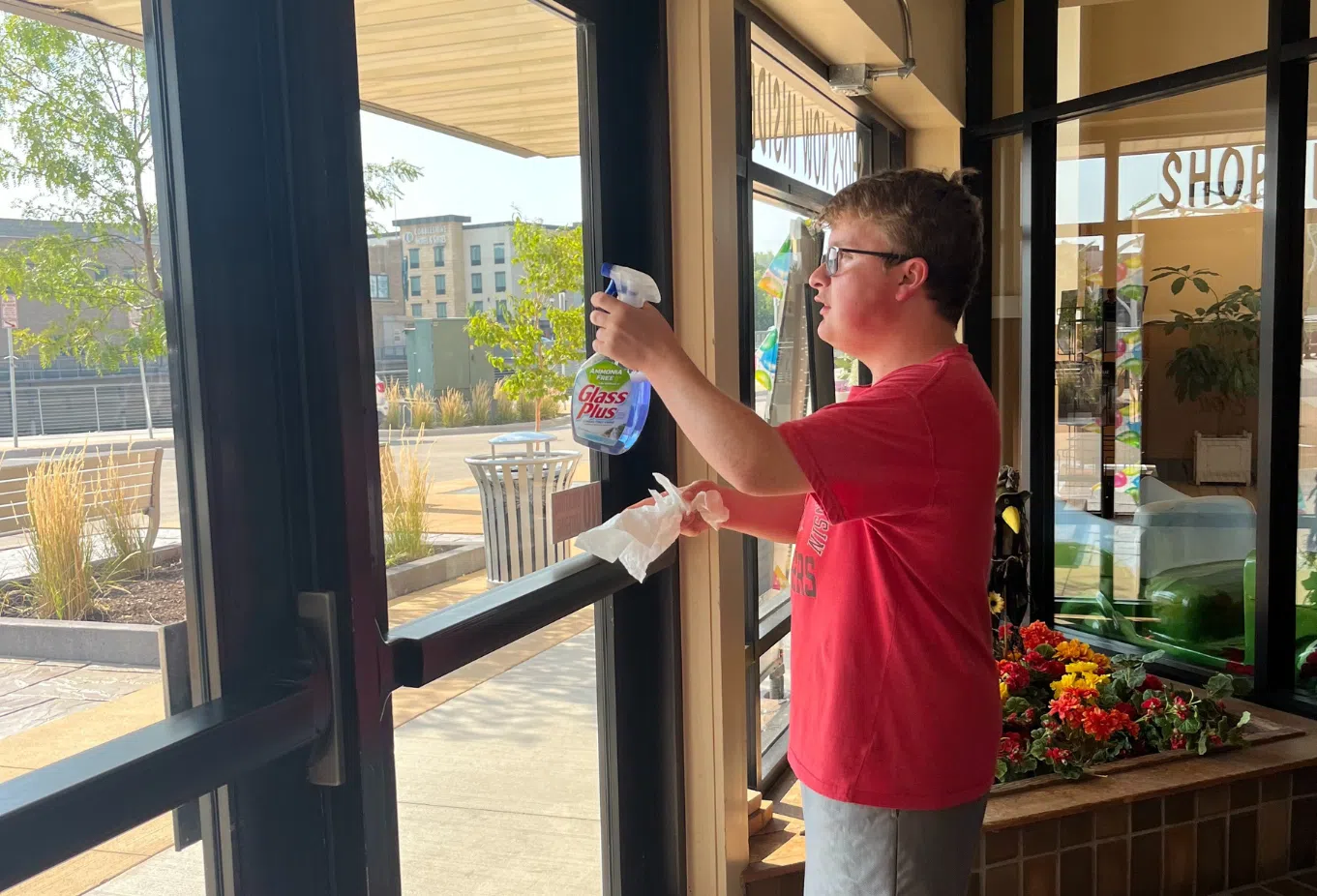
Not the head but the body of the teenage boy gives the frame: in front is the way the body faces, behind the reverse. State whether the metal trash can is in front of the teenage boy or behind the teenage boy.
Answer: in front

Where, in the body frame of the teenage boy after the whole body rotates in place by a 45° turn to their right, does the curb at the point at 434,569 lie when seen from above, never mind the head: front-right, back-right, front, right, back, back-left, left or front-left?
front-left

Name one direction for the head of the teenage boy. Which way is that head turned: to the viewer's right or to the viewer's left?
to the viewer's left

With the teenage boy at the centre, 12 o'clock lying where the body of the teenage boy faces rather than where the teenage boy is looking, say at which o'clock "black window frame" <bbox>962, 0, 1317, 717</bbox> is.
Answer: The black window frame is roughly at 4 o'clock from the teenage boy.

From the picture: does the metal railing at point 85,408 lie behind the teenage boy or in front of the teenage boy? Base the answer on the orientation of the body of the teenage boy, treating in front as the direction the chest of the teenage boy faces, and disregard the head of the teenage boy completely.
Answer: in front

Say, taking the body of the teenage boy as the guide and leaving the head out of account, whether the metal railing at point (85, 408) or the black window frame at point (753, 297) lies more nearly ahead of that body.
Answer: the metal railing

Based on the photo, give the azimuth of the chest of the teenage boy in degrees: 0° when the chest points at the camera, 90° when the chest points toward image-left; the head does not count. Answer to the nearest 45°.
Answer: approximately 90°

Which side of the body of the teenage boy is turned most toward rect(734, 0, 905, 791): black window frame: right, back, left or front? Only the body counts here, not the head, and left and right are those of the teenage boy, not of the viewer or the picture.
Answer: right

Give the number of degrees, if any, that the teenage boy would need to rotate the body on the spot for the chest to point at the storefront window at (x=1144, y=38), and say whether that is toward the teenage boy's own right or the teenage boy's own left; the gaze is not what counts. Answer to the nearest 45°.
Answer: approximately 135° to the teenage boy's own right
